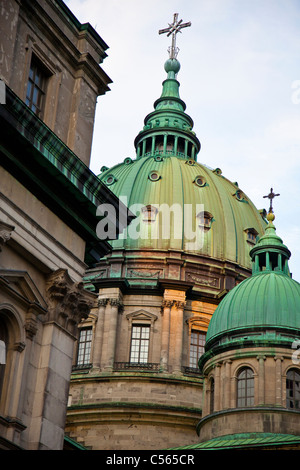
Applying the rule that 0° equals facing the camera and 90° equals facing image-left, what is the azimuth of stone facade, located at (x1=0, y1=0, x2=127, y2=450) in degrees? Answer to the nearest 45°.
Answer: approximately 315°
